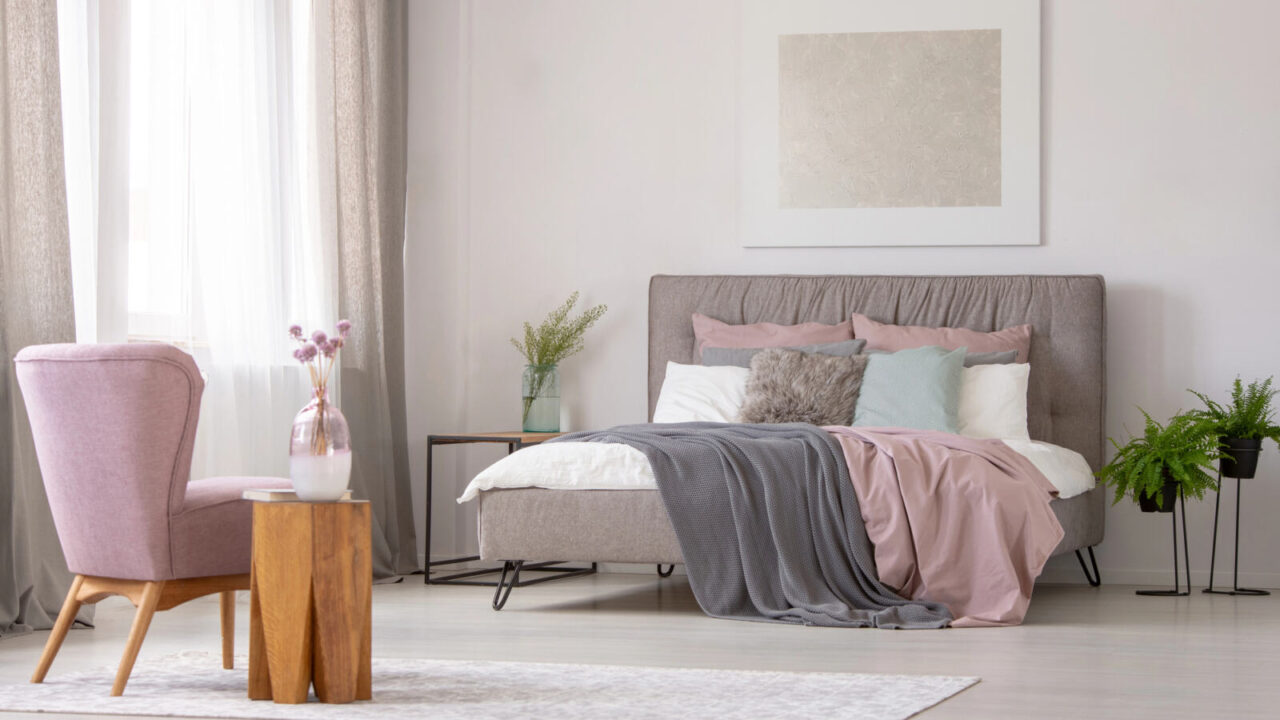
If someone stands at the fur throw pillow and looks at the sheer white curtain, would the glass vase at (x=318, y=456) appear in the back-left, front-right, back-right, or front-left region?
front-left

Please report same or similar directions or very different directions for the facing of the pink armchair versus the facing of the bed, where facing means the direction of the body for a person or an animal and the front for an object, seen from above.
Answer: very different directions

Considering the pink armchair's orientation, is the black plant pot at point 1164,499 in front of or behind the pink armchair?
in front

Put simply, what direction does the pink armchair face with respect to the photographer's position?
facing away from the viewer and to the right of the viewer

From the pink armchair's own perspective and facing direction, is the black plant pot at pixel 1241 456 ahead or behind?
ahead

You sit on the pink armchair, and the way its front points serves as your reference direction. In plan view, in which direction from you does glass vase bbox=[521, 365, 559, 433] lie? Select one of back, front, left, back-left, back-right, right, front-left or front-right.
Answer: front

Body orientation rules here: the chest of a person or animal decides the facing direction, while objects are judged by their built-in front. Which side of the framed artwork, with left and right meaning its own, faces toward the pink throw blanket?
front

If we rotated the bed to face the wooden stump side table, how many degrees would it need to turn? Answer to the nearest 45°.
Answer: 0° — it already faces it

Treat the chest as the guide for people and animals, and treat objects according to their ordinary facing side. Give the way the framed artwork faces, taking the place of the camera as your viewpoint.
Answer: facing the viewer

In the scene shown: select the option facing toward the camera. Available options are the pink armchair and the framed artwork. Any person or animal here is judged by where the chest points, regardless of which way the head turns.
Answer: the framed artwork

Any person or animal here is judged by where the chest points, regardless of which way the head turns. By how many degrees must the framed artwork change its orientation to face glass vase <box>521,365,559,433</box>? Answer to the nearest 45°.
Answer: approximately 90° to its right

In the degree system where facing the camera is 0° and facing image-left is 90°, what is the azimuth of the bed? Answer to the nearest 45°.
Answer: approximately 45°

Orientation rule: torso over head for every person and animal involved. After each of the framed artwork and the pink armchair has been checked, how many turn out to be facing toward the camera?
1

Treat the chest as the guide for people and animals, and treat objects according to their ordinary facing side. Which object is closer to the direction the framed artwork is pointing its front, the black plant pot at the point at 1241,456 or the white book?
the white book
